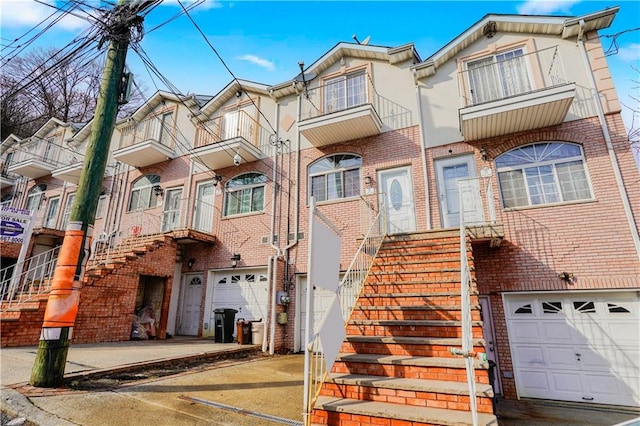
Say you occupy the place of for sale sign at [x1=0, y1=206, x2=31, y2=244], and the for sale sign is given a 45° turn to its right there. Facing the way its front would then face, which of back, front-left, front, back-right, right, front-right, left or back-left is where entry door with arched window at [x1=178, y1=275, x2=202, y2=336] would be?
back-left

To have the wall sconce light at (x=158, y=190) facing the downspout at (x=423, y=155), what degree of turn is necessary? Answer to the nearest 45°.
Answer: approximately 90° to its left

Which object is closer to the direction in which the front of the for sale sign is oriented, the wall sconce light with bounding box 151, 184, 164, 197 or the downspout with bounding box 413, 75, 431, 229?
the downspout

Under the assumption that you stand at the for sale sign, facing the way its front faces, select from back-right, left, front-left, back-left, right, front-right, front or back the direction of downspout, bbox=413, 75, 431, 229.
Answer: front-left

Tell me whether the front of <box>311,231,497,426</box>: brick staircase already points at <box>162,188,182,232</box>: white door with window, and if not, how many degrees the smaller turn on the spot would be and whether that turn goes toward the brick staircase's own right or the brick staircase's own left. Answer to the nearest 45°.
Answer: approximately 135° to the brick staircase's own right

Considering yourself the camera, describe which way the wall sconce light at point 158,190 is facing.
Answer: facing the viewer and to the left of the viewer

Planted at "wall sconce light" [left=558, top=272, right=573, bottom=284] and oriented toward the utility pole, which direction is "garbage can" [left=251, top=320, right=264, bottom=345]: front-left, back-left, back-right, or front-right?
front-right

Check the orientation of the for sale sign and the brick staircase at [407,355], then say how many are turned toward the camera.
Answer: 2

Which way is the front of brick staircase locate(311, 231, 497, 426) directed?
toward the camera

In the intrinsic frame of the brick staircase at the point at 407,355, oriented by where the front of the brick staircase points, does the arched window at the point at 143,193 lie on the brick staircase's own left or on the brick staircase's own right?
on the brick staircase's own right

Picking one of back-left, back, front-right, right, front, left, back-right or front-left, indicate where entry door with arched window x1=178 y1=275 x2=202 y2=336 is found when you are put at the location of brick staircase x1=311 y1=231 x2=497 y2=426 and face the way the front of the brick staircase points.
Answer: back-right

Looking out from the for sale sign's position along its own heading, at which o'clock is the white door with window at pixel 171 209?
The white door with window is roughly at 9 o'clock from the for sale sign.

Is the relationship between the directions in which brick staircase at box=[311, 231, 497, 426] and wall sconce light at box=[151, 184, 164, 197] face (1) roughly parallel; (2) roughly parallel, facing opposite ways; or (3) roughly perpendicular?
roughly parallel

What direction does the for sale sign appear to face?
toward the camera
